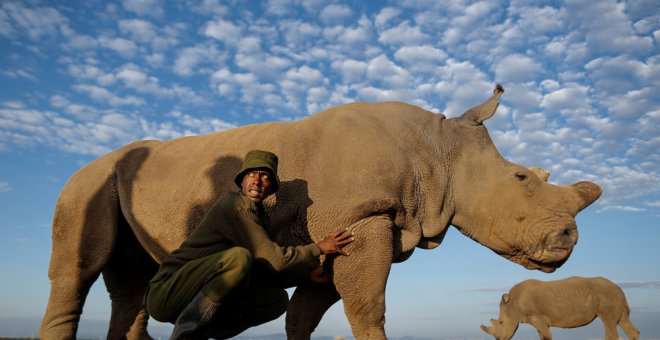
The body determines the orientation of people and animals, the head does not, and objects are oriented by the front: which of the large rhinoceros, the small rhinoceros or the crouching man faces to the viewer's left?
the small rhinoceros

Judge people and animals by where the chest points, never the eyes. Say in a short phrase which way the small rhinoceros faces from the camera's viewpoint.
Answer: facing to the left of the viewer

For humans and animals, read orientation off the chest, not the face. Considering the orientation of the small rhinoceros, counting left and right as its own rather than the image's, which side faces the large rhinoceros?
left

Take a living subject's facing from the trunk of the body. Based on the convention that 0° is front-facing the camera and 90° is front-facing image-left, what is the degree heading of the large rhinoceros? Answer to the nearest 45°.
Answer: approximately 270°

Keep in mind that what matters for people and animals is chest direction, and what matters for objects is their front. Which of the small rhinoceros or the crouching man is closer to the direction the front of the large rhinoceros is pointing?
the small rhinoceros

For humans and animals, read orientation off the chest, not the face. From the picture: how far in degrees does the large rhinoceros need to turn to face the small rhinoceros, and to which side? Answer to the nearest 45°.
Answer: approximately 45° to its left
